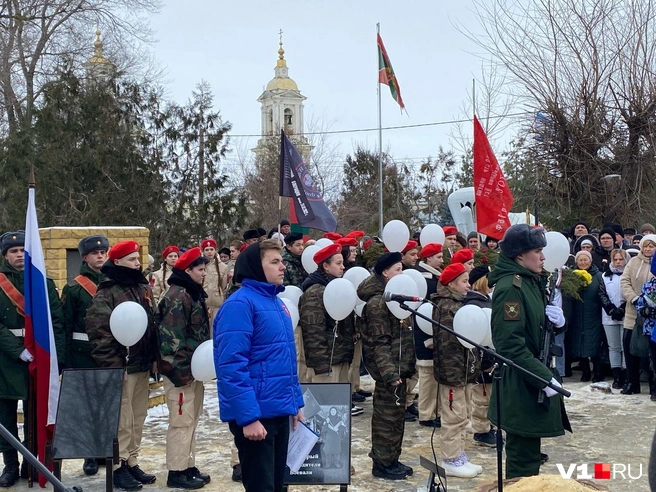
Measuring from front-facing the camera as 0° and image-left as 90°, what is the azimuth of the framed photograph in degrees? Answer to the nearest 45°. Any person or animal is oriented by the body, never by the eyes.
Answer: approximately 0°

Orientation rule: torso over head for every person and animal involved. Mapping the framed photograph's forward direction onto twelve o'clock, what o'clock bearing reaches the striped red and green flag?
The striped red and green flag is roughly at 6 o'clock from the framed photograph.

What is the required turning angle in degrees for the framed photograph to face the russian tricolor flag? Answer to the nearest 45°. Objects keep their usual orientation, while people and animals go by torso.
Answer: approximately 90° to its right
